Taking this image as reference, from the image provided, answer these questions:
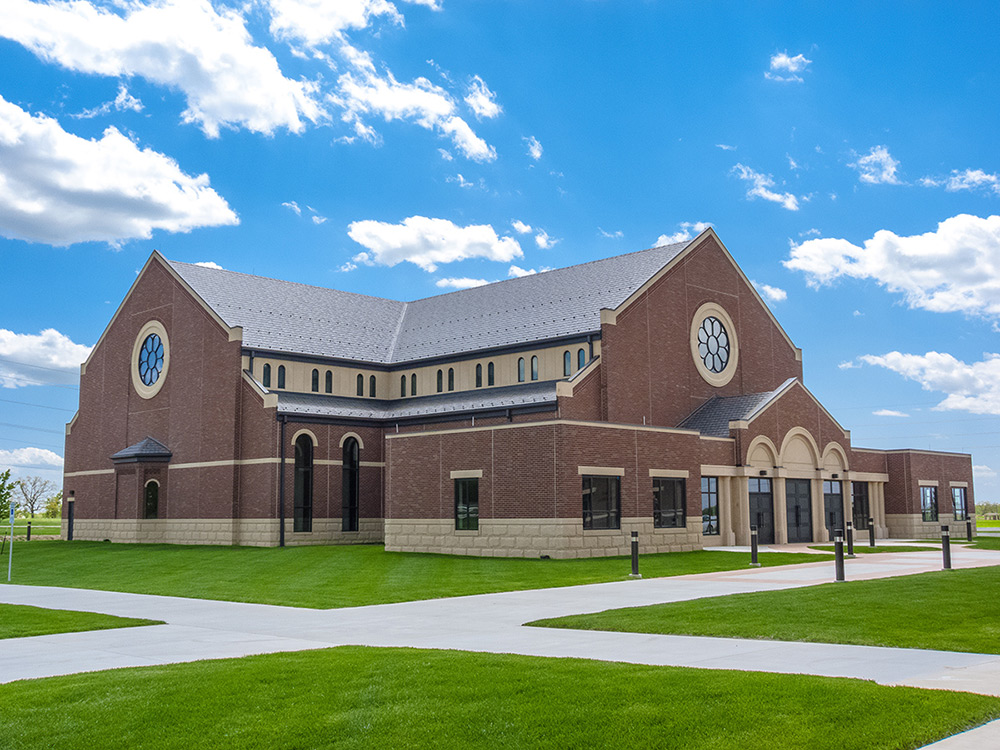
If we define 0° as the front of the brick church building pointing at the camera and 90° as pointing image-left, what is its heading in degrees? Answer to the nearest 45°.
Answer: approximately 315°

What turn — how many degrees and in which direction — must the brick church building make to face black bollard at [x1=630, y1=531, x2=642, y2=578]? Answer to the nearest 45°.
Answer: approximately 45° to its right
